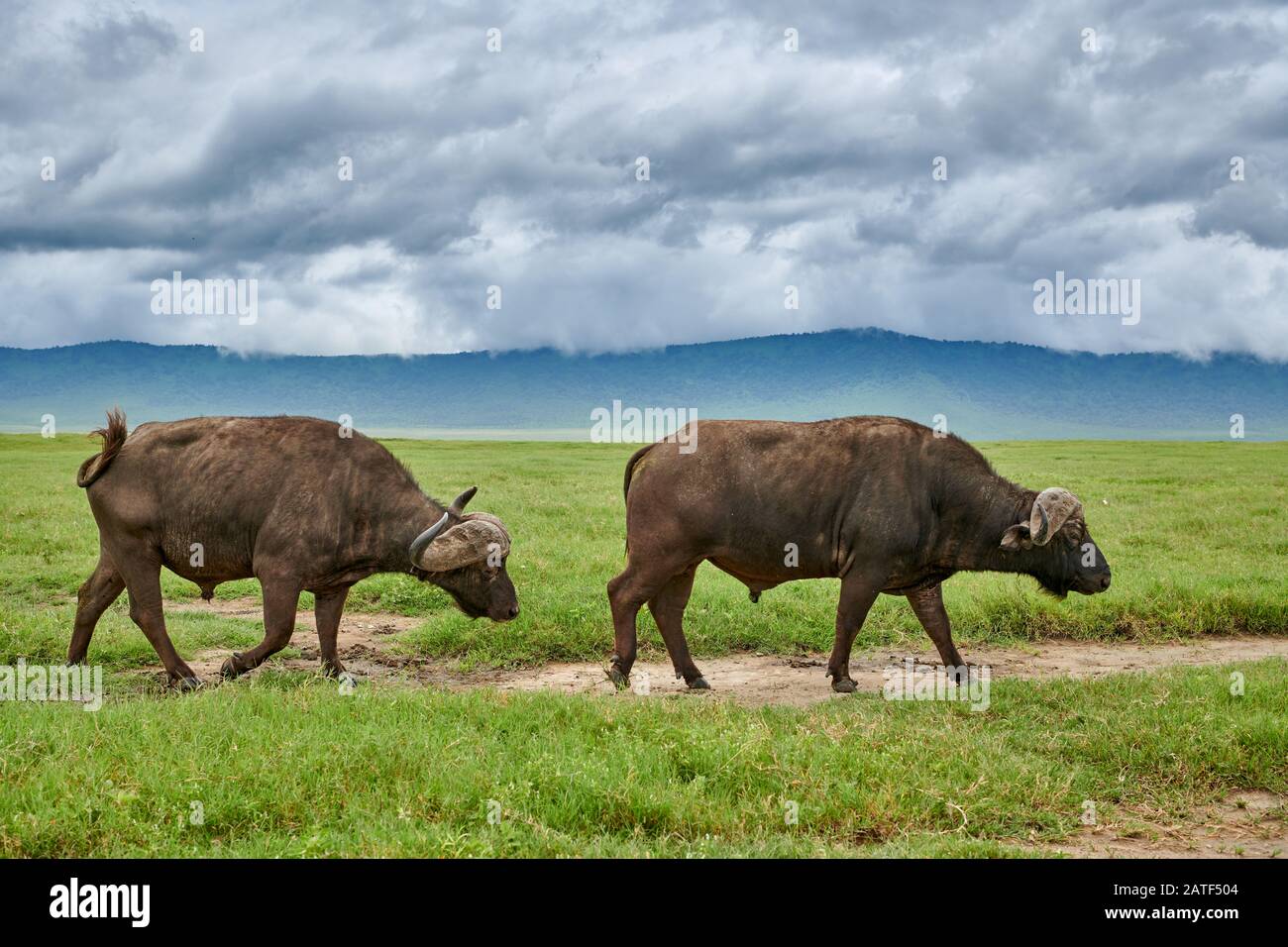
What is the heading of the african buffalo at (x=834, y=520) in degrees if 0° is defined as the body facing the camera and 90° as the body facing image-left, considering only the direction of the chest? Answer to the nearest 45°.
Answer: approximately 270°

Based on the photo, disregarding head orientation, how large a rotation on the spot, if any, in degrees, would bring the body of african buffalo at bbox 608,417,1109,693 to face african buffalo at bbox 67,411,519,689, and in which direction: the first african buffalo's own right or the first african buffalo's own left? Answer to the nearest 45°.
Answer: approximately 180°

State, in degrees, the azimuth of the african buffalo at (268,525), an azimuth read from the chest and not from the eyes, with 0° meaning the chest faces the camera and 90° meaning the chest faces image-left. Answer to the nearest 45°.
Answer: approximately 270°

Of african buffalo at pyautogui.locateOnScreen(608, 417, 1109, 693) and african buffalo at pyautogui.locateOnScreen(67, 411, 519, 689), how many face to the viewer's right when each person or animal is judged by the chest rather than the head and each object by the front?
2

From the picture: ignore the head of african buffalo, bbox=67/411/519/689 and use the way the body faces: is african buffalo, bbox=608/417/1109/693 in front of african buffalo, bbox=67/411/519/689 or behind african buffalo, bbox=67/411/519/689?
in front
